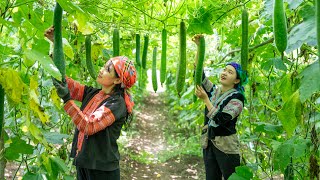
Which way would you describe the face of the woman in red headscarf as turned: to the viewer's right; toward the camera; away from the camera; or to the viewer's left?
to the viewer's left

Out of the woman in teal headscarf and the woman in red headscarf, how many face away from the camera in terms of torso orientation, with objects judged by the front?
0

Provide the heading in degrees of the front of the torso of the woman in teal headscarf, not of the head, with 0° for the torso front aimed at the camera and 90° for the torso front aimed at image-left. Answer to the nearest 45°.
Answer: approximately 45°
